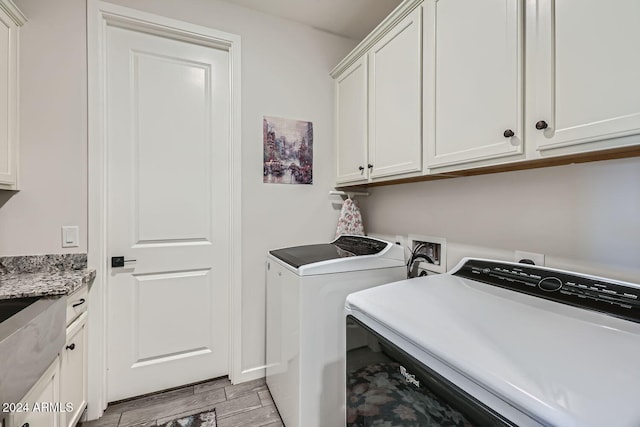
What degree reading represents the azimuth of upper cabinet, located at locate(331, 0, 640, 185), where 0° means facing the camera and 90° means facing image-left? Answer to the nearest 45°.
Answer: approximately 45°

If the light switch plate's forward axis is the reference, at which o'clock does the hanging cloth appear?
The hanging cloth is roughly at 10 o'clock from the light switch plate.
